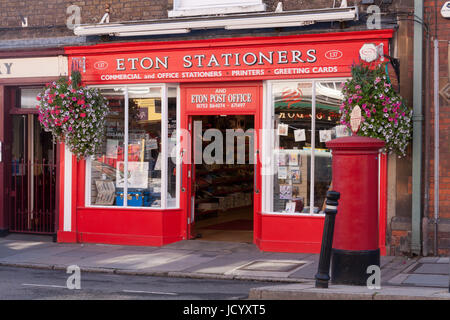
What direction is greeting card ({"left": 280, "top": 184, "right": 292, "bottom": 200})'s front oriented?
toward the camera

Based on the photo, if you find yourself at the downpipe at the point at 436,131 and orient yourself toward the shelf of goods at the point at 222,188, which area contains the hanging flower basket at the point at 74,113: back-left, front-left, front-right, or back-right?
front-left

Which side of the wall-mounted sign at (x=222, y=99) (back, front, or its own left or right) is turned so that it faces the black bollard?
front

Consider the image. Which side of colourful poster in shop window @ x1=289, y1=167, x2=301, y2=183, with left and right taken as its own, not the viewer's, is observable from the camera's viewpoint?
front

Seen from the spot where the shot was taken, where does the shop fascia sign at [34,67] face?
facing the viewer

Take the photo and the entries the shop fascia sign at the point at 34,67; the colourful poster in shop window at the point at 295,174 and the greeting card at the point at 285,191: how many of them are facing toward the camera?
3

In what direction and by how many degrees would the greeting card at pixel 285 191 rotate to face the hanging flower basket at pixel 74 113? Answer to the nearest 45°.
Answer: approximately 90° to its right

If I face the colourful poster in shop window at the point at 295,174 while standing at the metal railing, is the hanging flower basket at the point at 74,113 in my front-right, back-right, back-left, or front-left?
front-right

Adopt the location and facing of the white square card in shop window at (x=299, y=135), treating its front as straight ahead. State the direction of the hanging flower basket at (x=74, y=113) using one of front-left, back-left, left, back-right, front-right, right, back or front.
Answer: right

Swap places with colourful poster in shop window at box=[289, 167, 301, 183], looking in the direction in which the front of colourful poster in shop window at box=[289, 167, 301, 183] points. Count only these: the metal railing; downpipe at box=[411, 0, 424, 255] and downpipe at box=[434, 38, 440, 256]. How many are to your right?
1

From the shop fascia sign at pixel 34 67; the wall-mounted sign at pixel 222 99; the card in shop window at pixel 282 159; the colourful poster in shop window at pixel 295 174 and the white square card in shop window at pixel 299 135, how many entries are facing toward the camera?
5

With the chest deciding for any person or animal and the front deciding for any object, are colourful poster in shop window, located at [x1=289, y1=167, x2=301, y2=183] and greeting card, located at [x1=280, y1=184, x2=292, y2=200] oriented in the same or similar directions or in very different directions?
same or similar directions

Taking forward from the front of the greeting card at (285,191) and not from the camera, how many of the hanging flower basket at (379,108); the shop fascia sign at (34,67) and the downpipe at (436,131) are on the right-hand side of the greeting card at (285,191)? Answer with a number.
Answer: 1

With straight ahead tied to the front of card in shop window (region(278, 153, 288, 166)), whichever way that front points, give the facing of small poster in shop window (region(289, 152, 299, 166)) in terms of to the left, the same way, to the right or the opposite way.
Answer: the same way
